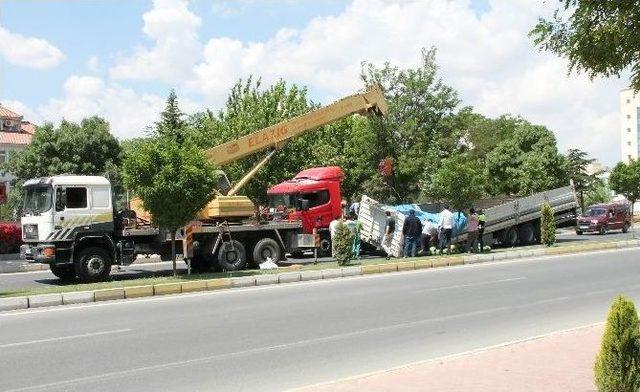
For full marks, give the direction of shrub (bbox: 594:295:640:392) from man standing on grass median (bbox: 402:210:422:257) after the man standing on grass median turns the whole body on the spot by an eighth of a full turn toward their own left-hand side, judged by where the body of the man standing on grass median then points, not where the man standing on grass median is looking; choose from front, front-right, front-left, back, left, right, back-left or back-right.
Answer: back-left

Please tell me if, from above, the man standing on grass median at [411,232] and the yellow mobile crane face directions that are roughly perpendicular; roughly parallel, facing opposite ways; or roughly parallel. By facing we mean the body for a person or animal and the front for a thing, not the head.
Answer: roughly perpendicular

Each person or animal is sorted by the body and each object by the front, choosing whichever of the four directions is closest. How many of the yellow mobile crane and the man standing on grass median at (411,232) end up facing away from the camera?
1

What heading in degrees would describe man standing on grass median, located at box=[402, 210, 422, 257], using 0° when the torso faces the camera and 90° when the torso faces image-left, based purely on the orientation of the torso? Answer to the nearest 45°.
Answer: approximately 180°

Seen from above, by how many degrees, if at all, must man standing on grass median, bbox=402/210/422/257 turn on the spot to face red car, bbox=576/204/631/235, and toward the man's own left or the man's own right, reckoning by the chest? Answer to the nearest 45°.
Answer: approximately 45° to the man's own right

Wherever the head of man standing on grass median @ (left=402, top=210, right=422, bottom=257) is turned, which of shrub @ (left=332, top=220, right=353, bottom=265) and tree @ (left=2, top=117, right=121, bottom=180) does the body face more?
the tree

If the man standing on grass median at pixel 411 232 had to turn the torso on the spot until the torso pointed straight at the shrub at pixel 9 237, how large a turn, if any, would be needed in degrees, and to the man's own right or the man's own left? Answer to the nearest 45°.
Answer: approximately 90° to the man's own left

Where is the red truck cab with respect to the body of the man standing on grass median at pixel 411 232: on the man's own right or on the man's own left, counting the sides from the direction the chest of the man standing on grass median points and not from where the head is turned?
on the man's own left

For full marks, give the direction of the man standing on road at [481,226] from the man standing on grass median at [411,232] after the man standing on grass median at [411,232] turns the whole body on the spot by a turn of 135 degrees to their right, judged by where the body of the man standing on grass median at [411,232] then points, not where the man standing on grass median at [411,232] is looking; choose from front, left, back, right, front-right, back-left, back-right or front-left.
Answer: left

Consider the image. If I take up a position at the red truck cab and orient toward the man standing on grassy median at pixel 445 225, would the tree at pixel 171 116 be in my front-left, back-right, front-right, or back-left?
back-left
